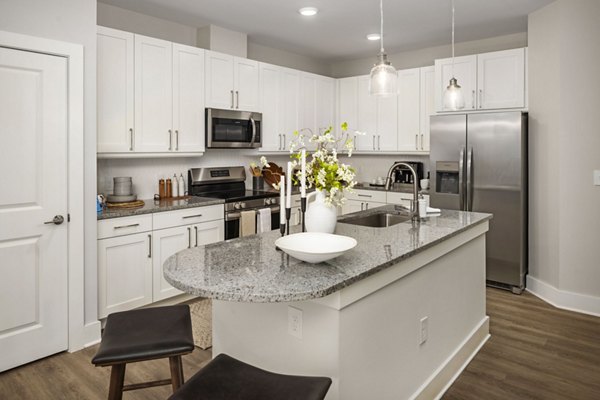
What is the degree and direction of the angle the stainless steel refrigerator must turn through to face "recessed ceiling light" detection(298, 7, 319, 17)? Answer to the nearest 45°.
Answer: approximately 45° to its right

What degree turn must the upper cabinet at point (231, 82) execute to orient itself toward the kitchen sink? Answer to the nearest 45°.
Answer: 0° — it already faces it

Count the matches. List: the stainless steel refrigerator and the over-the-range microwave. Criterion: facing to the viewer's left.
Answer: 0

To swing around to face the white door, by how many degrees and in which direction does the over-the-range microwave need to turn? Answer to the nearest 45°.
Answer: approximately 90° to its right

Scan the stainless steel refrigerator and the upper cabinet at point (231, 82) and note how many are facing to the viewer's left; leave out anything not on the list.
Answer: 0

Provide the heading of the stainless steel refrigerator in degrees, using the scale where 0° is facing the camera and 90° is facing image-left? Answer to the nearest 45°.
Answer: approximately 0°

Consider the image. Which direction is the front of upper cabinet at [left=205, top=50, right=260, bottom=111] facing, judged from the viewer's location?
facing the viewer and to the right of the viewer

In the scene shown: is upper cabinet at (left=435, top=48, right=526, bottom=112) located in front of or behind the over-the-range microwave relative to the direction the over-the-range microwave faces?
in front

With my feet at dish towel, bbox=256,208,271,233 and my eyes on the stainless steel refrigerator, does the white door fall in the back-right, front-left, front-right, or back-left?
back-right

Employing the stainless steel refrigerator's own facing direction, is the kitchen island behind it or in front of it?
in front
